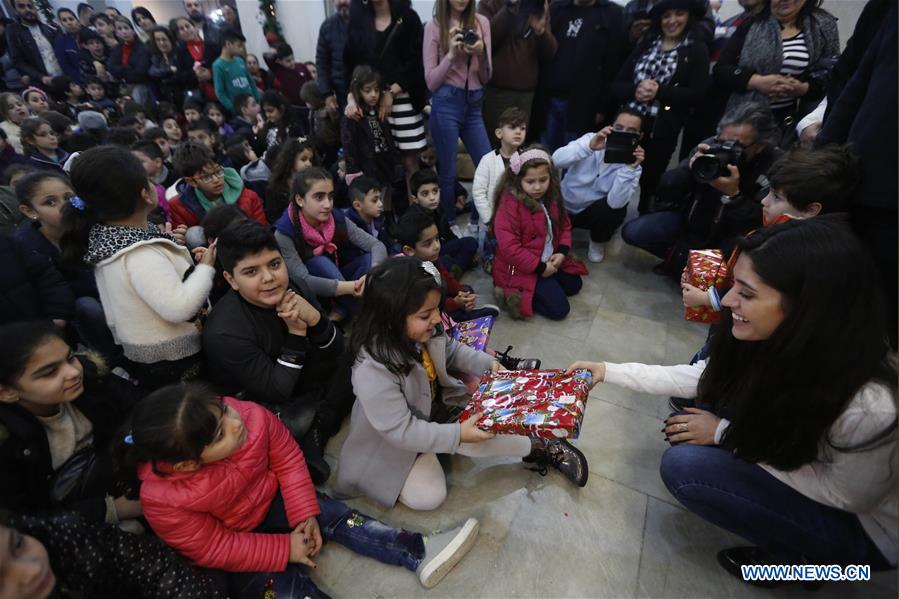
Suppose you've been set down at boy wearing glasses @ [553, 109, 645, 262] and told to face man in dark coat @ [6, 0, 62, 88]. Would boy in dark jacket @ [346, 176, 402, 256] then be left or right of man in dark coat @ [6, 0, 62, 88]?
left

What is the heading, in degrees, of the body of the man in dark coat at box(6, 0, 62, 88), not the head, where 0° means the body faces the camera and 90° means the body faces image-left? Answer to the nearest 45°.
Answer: approximately 315°

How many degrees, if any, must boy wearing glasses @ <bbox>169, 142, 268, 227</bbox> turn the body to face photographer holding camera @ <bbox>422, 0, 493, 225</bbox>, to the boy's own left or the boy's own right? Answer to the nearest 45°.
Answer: approximately 45° to the boy's own left

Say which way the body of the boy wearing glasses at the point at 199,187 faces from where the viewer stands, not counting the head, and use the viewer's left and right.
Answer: facing the viewer and to the right of the viewer

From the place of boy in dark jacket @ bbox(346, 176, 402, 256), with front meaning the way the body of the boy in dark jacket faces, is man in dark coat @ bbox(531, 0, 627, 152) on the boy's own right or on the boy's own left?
on the boy's own left

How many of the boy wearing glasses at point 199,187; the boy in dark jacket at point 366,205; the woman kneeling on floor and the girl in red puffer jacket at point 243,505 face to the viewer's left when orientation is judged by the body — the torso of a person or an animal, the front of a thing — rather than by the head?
1

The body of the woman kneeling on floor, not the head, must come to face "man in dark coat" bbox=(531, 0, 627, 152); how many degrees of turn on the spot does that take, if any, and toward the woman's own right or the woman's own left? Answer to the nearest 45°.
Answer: approximately 45° to the woman's own right

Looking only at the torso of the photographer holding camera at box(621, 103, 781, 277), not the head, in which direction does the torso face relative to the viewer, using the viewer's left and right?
facing the viewer and to the left of the viewer

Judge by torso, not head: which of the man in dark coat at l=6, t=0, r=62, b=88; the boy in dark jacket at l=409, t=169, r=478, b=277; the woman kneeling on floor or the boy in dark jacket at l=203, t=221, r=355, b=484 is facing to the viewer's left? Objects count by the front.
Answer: the woman kneeling on floor

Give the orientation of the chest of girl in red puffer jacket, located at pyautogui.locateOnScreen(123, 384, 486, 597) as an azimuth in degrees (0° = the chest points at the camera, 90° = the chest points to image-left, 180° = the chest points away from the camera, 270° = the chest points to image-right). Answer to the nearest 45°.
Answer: approximately 315°
